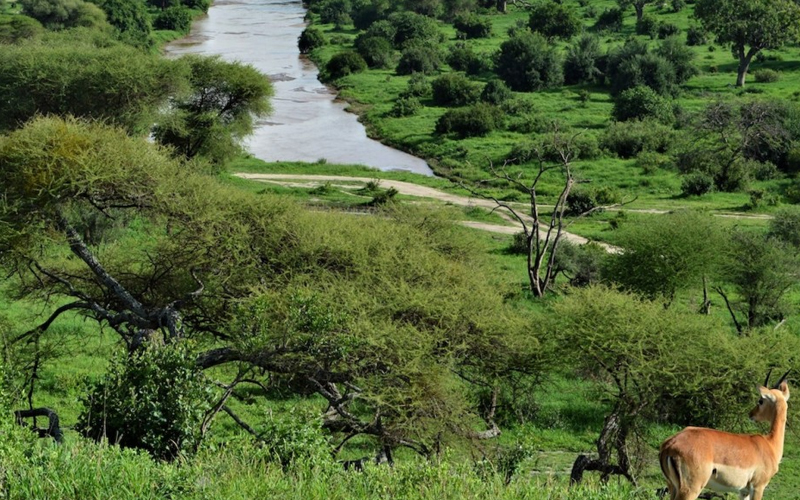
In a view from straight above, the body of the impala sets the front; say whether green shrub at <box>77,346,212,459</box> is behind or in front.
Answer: behind

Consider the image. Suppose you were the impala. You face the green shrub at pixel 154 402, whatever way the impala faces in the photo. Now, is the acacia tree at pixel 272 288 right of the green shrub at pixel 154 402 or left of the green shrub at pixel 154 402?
right

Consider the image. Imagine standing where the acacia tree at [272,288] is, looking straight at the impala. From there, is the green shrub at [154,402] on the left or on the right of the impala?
right

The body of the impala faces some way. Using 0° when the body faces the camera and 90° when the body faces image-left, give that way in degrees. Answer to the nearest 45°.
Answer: approximately 225°

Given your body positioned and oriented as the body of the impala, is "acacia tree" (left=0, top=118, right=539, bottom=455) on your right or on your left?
on your left
